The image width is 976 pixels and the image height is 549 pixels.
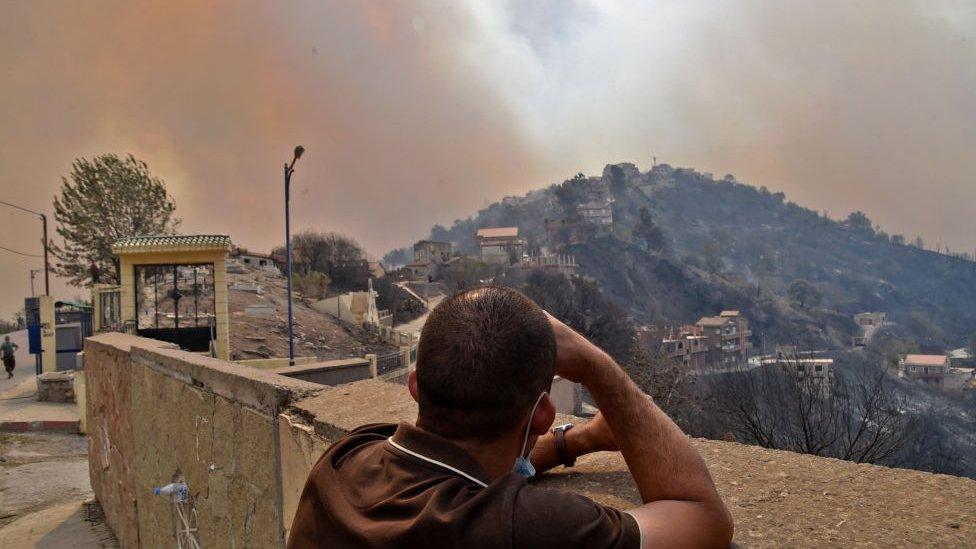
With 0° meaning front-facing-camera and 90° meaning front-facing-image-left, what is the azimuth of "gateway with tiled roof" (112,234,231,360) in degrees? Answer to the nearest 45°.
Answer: approximately 0°

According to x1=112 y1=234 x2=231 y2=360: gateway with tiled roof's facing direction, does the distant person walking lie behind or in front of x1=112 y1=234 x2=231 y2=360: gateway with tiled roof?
behind

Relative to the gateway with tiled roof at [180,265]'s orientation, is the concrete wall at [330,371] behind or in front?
in front

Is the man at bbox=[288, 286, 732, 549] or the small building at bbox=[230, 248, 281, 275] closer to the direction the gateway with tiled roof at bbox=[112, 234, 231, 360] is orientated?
the man

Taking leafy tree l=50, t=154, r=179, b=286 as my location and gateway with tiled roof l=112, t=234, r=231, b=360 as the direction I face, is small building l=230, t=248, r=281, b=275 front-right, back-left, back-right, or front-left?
back-left

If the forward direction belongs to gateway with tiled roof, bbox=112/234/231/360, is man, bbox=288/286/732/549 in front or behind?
in front

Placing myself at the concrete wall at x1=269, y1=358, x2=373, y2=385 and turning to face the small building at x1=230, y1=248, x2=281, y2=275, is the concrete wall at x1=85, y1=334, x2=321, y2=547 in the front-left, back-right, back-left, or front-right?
back-left

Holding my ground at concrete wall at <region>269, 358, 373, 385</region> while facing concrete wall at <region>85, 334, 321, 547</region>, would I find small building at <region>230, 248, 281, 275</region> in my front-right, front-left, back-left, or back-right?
back-right

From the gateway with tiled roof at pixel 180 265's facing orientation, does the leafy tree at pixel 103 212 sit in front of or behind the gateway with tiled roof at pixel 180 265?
behind

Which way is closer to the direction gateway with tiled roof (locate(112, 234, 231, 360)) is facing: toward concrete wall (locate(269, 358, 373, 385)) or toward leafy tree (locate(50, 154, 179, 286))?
the concrete wall

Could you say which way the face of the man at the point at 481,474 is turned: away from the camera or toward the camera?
away from the camera

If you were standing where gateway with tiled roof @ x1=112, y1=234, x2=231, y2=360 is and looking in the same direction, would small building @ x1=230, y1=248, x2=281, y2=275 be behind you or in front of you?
behind
